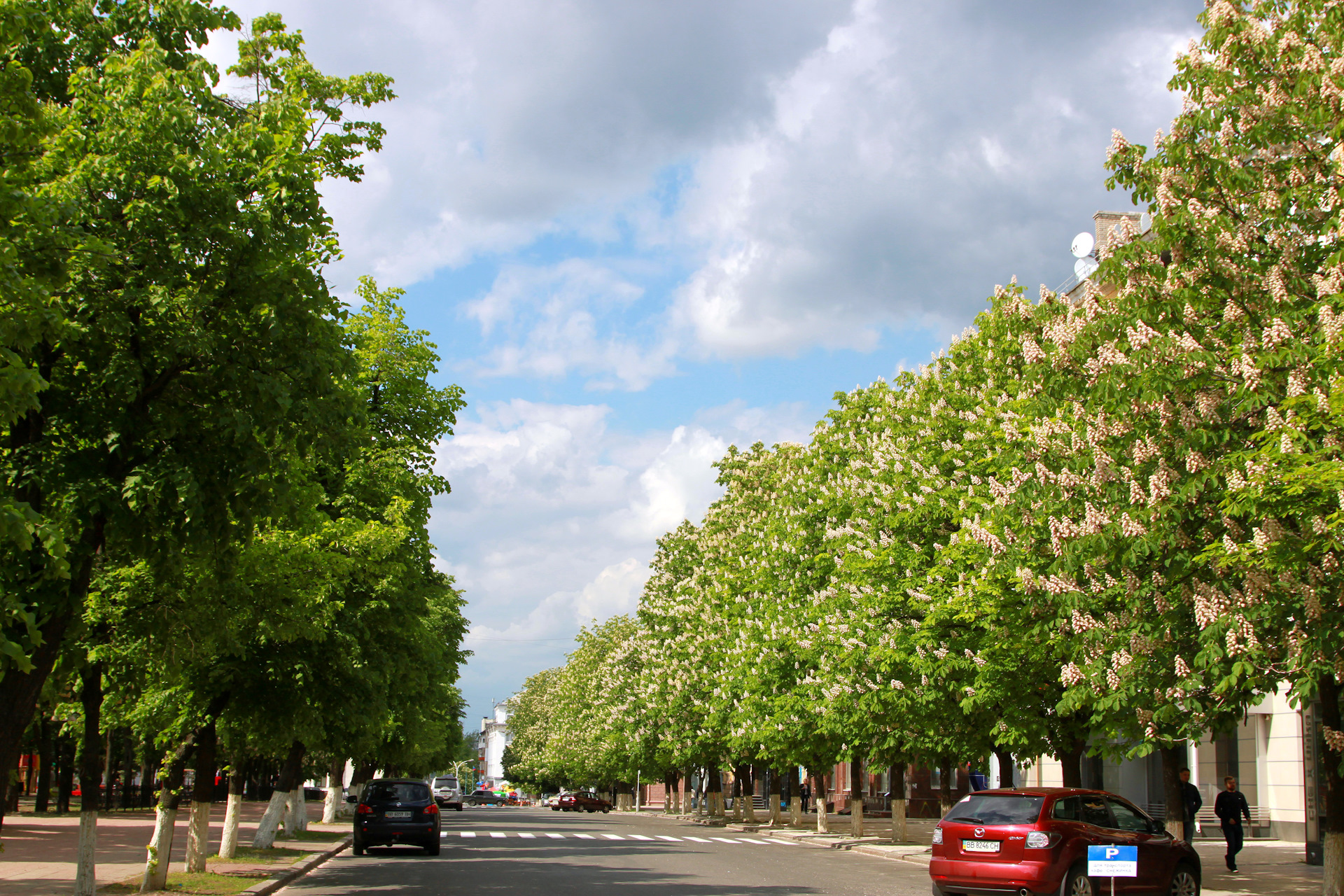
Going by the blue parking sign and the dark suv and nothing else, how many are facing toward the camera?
1

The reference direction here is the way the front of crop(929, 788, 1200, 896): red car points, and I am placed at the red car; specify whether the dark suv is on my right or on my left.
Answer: on my left

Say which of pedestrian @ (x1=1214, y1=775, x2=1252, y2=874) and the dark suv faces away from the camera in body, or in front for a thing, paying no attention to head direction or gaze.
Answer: the dark suv

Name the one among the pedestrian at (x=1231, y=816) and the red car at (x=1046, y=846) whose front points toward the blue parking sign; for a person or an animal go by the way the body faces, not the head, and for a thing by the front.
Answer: the pedestrian

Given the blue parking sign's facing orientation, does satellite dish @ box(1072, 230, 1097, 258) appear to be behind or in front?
behind

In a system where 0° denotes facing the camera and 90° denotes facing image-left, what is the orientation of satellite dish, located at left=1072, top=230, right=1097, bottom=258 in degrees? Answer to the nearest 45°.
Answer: approximately 45°

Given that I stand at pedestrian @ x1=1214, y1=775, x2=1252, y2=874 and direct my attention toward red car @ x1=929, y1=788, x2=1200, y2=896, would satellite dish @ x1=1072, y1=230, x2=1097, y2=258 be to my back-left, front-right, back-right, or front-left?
back-right

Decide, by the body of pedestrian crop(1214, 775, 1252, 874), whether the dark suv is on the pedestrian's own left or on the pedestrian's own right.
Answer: on the pedestrian's own right

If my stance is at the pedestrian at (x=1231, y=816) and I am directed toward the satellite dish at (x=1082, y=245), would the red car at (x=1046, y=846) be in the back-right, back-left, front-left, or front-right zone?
back-left

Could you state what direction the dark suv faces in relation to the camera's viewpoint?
facing away from the viewer

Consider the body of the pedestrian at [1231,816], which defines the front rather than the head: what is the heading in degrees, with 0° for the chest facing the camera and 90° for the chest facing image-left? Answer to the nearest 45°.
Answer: approximately 0°
